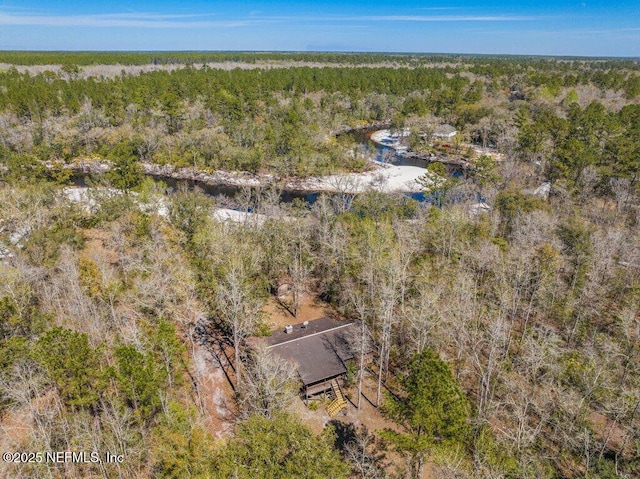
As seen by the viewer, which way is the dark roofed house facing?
toward the camera
